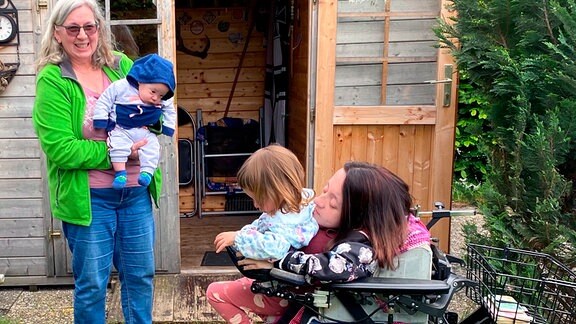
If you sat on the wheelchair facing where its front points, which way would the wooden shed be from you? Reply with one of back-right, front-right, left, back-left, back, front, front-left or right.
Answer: right

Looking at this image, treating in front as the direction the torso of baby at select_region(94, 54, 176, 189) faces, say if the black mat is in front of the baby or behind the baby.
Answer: behind

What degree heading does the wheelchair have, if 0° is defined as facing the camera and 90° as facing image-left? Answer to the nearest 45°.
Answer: approximately 90°

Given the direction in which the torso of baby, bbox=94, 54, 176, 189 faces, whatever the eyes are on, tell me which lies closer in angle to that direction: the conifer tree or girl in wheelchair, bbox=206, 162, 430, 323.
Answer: the girl in wheelchair

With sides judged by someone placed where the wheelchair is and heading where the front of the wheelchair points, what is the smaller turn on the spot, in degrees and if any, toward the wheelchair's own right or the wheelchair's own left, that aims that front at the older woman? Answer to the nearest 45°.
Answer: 0° — it already faces them

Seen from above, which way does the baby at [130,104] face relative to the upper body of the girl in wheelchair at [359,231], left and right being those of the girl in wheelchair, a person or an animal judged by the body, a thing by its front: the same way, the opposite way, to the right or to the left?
to the left

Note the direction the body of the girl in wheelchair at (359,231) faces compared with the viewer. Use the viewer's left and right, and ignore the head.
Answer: facing to the left of the viewer

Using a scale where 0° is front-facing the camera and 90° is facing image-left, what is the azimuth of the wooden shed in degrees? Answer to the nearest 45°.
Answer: approximately 0°

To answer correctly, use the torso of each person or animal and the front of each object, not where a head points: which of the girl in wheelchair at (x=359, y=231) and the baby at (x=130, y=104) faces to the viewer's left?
the girl in wheelchair
